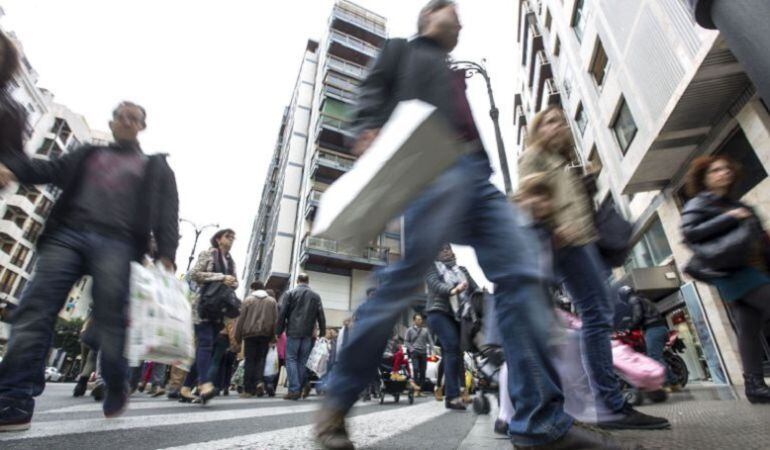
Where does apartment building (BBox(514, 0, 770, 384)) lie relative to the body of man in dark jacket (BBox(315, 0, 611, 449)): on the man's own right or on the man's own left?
on the man's own left

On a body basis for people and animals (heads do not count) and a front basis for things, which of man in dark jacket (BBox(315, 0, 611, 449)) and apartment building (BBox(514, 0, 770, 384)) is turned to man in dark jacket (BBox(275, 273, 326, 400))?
the apartment building

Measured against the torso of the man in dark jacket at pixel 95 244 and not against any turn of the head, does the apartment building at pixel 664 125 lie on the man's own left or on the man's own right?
on the man's own left

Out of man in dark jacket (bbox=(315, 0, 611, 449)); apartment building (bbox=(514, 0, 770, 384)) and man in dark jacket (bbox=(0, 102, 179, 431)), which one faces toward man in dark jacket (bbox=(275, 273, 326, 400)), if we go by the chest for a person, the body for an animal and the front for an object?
the apartment building

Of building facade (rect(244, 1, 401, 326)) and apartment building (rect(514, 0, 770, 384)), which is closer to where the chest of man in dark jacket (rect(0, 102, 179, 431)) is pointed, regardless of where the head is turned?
the apartment building

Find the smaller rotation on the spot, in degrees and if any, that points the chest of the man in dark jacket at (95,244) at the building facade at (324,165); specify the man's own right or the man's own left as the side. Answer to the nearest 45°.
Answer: approximately 135° to the man's own left

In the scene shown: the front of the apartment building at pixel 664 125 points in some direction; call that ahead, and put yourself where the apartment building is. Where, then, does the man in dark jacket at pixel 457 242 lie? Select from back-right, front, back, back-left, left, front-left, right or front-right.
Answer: front-left

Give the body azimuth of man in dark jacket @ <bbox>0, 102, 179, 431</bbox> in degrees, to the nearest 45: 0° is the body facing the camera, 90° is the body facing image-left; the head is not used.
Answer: approximately 0°

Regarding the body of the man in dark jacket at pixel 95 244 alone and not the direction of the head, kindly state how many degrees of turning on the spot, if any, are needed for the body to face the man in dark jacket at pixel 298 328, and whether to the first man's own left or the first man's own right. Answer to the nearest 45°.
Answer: approximately 135° to the first man's own left
